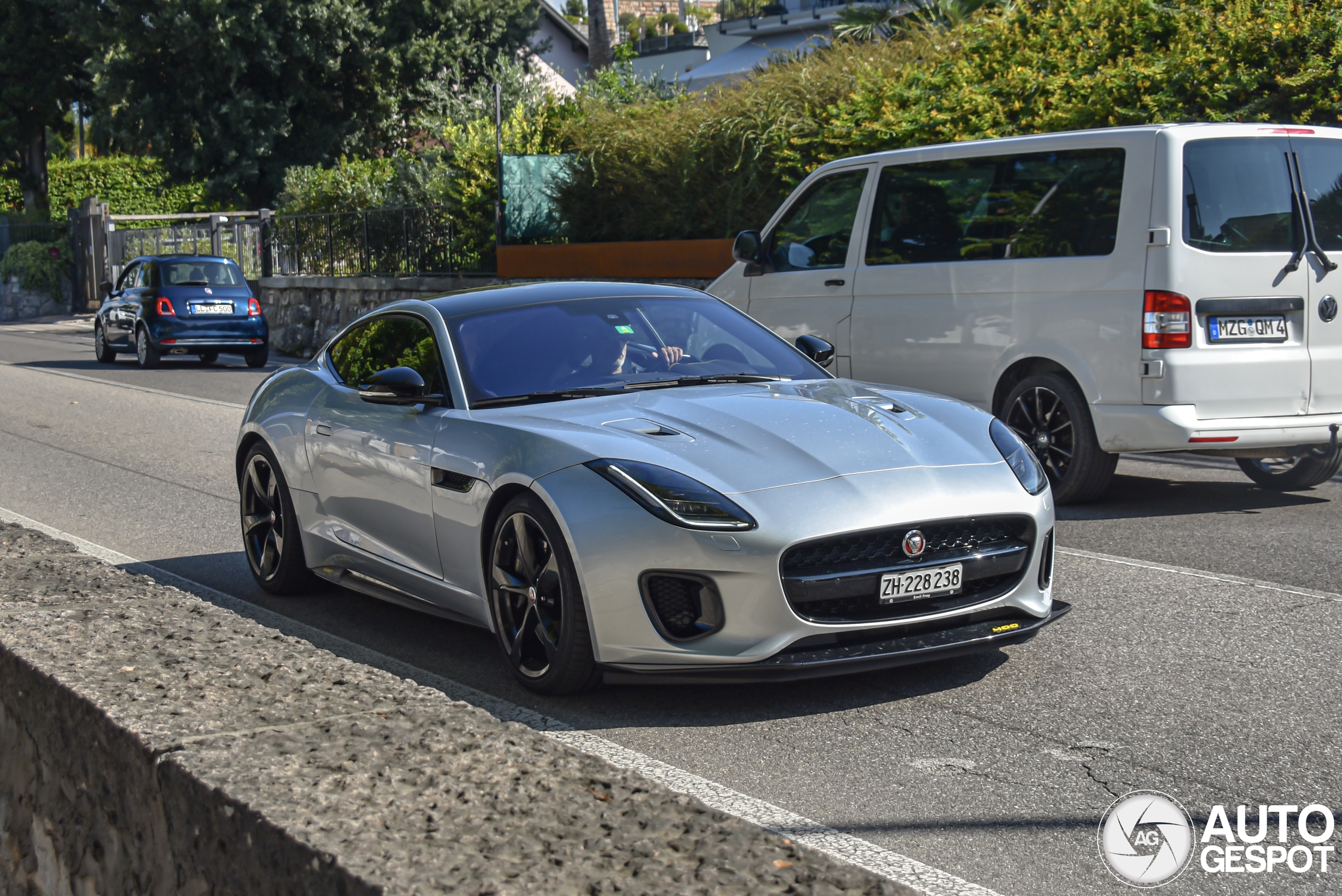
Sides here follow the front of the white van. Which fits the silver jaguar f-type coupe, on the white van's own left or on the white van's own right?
on the white van's own left

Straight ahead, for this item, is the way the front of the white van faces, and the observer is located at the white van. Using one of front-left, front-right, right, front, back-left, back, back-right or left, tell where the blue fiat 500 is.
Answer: front

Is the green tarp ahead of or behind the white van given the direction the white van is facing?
ahead

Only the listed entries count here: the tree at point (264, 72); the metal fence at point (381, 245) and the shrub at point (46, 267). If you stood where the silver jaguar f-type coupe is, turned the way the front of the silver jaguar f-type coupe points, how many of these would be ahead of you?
0

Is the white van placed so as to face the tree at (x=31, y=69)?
yes

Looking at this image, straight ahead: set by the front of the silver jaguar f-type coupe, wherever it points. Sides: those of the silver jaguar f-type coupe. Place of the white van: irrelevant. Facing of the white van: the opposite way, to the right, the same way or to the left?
the opposite way

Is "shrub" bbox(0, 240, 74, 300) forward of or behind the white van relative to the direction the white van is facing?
forward

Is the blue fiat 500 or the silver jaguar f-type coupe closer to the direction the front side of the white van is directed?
the blue fiat 500

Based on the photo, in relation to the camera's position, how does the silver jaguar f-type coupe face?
facing the viewer and to the right of the viewer

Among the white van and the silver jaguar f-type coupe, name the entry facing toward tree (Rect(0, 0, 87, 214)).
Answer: the white van

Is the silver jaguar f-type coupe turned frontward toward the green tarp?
no

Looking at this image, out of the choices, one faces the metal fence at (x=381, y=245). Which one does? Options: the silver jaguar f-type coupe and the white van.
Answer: the white van

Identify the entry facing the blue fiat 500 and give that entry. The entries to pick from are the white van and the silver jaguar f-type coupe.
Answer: the white van

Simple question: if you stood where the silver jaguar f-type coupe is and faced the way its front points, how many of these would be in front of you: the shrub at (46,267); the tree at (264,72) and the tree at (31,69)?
0

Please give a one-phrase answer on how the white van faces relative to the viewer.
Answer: facing away from the viewer and to the left of the viewer

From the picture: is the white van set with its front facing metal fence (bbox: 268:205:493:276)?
yes

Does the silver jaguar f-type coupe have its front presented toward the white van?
no

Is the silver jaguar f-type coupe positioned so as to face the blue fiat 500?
no
